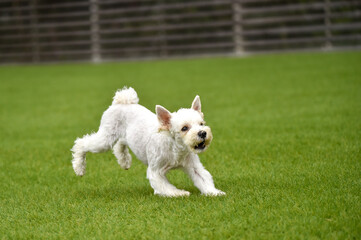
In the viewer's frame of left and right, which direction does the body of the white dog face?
facing the viewer and to the right of the viewer
